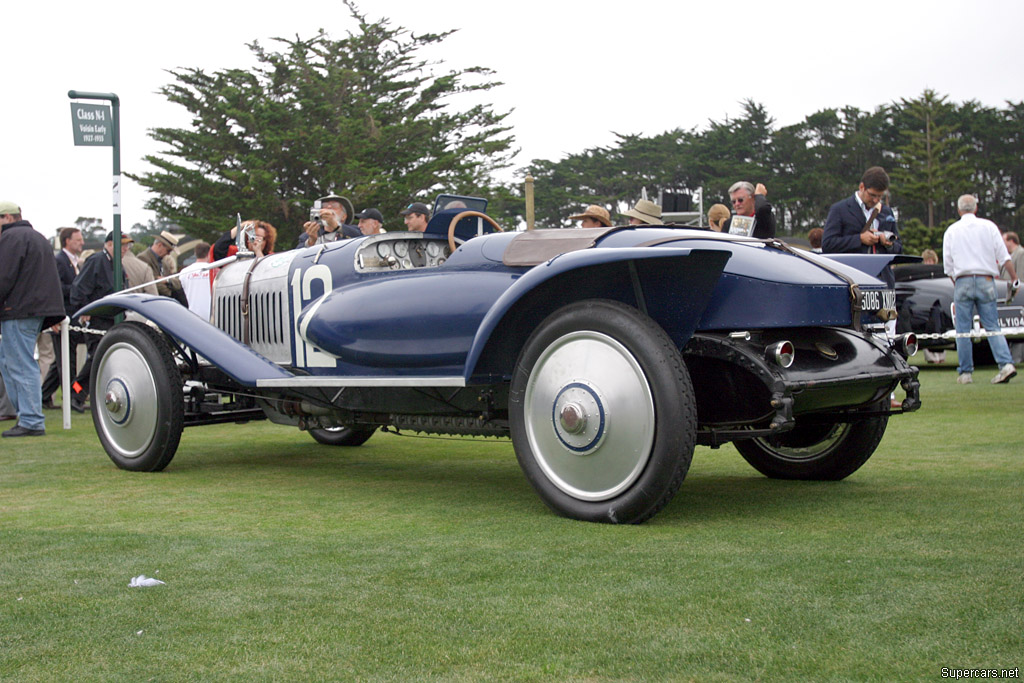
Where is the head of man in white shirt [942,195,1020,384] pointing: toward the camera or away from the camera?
away from the camera

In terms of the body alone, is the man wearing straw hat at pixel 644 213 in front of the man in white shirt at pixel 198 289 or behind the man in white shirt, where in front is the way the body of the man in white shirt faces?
behind

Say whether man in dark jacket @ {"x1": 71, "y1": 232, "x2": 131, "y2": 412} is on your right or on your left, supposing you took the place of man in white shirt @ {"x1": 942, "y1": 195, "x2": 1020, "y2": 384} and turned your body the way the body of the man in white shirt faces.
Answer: on your left

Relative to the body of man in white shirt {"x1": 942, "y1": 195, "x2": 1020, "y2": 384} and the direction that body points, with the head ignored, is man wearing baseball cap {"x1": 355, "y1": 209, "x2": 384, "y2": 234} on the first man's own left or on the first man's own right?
on the first man's own left

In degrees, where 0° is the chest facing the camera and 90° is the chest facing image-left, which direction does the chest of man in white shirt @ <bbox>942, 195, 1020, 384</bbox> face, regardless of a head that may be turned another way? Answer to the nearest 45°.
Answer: approximately 180°

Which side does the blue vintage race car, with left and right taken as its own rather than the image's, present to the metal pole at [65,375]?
front

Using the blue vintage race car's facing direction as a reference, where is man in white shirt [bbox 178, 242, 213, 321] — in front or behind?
in front

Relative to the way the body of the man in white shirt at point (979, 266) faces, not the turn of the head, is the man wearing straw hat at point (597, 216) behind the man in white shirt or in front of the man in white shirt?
behind

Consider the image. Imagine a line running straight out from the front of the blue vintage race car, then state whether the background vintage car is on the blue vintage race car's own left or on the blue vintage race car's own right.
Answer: on the blue vintage race car's own right

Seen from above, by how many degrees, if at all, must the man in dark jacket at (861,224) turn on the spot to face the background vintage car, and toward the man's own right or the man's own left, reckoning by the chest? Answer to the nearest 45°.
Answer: approximately 135° to the man's own left

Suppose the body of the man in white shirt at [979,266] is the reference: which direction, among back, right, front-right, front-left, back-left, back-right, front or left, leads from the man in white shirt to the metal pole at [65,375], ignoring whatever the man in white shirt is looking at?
back-left
